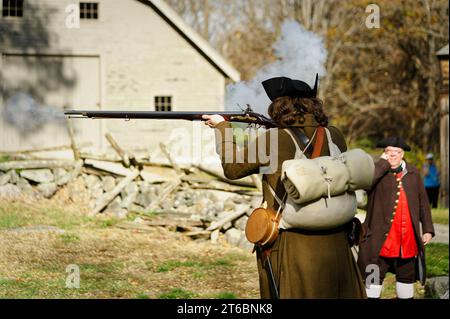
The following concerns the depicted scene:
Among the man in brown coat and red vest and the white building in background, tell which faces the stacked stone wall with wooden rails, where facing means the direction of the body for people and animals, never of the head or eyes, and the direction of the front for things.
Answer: the white building in background

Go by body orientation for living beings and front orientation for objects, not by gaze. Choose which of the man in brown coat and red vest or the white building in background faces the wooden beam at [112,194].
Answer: the white building in background

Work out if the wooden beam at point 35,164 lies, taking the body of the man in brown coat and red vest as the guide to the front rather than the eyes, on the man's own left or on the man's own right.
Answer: on the man's own right

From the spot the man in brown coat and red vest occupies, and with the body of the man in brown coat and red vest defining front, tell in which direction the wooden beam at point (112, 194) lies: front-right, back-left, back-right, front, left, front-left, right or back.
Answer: back-right

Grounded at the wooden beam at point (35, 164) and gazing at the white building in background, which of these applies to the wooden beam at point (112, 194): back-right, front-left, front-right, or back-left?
back-right

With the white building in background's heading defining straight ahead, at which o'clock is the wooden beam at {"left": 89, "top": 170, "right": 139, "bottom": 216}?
The wooden beam is roughly at 12 o'clock from the white building in background.

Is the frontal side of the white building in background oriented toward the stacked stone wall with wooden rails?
yes

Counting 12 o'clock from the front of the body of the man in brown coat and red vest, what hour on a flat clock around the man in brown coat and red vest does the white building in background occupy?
The white building in background is roughly at 5 o'clock from the man in brown coat and red vest.

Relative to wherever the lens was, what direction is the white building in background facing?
facing the viewer

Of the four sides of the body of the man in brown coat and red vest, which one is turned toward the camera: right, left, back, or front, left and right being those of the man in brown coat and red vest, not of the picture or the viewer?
front

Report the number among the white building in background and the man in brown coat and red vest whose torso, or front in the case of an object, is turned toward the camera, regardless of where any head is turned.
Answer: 2
